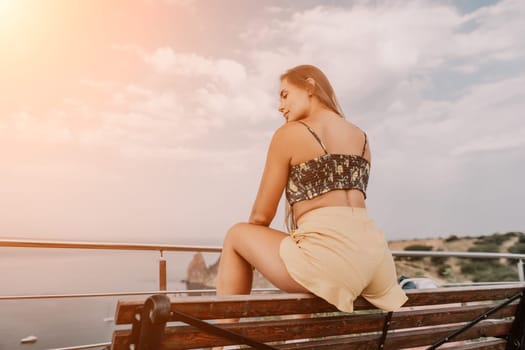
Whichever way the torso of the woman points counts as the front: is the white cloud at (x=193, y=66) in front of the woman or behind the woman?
in front

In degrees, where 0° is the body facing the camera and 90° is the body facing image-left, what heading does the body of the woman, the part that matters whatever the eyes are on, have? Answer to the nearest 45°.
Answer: approximately 135°

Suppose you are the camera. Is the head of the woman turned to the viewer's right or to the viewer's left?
to the viewer's left
